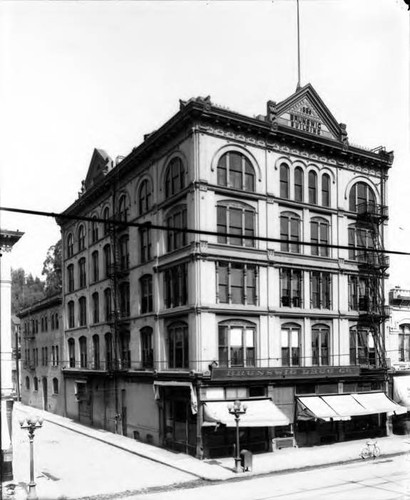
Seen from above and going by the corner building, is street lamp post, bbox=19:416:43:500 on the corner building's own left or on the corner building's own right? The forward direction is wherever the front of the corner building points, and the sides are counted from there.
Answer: on the corner building's own right

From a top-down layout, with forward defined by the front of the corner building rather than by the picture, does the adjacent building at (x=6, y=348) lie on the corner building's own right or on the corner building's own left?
on the corner building's own right

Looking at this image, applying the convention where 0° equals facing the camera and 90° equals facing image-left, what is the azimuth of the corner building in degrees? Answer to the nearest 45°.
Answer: approximately 315°

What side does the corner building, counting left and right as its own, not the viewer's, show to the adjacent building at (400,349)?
left

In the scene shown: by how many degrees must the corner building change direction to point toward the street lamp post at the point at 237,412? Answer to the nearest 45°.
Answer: approximately 45° to its right
